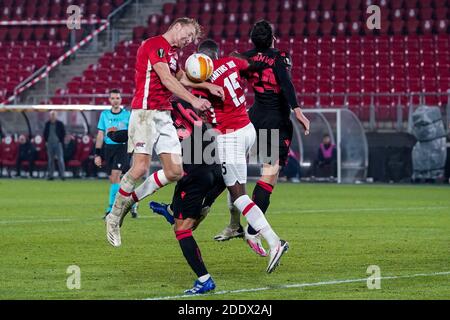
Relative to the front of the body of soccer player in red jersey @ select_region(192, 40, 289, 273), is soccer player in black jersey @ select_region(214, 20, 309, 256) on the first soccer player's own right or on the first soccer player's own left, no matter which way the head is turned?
on the first soccer player's own right

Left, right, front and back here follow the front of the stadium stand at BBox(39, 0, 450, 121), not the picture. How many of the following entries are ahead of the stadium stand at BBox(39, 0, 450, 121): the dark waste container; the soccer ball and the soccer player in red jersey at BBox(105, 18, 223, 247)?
3

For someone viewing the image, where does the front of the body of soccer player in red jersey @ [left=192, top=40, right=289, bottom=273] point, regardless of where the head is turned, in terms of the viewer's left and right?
facing away from the viewer and to the left of the viewer

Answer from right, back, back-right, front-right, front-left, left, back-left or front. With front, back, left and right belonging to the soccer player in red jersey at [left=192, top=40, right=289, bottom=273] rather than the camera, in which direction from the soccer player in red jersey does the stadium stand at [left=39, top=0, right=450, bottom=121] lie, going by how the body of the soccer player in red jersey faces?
front-right

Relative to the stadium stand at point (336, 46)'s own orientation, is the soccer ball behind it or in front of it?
in front

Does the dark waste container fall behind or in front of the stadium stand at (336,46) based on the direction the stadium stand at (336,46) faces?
in front

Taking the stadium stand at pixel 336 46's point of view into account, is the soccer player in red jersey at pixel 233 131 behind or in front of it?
in front

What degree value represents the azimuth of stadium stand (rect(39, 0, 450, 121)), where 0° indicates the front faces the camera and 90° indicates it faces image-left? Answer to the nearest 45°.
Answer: approximately 0°

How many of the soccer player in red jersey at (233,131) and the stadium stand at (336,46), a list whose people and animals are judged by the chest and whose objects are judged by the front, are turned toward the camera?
1
